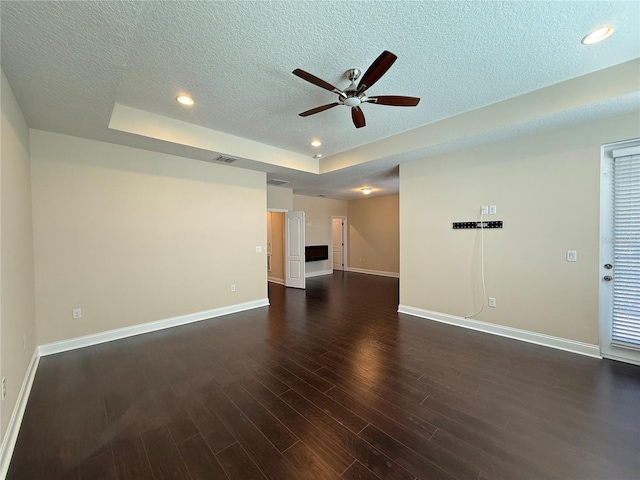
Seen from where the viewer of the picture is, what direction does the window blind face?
facing the viewer and to the left of the viewer

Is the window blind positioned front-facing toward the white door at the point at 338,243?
no

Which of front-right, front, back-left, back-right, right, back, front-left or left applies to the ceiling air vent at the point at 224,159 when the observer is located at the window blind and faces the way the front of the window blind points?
front

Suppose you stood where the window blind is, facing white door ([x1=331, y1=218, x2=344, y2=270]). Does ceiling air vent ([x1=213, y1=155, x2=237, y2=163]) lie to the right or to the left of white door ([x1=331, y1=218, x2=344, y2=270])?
left

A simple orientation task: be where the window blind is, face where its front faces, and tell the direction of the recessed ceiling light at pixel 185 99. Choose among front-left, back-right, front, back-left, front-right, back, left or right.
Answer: front

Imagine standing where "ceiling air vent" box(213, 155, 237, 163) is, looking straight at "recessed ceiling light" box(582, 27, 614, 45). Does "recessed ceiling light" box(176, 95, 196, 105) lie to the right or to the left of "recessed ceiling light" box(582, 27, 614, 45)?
right

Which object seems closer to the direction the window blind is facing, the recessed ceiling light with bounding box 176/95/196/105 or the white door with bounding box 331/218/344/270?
the recessed ceiling light

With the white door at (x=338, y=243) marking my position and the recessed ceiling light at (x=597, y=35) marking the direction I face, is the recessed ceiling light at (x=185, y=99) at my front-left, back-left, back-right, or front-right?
front-right

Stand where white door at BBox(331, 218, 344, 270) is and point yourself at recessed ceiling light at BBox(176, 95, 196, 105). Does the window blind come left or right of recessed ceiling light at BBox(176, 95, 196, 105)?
left
